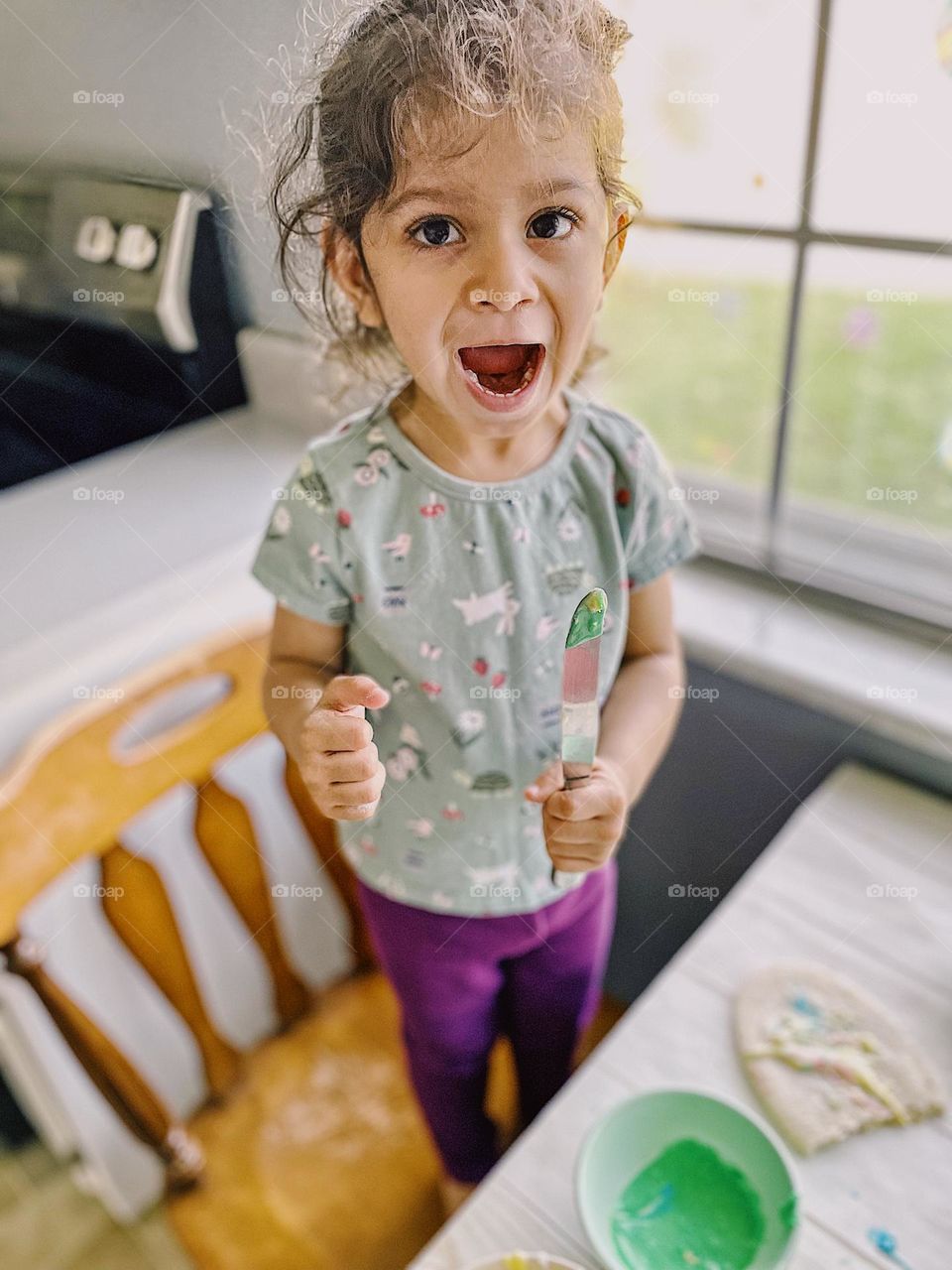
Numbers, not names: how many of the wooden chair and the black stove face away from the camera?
0

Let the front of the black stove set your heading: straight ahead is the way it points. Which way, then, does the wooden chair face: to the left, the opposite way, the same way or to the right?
to the left

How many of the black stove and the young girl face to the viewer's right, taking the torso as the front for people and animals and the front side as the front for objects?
0

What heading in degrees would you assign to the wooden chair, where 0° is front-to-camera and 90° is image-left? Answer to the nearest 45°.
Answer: approximately 315°

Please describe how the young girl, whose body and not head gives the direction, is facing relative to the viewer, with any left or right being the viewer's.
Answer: facing the viewer
